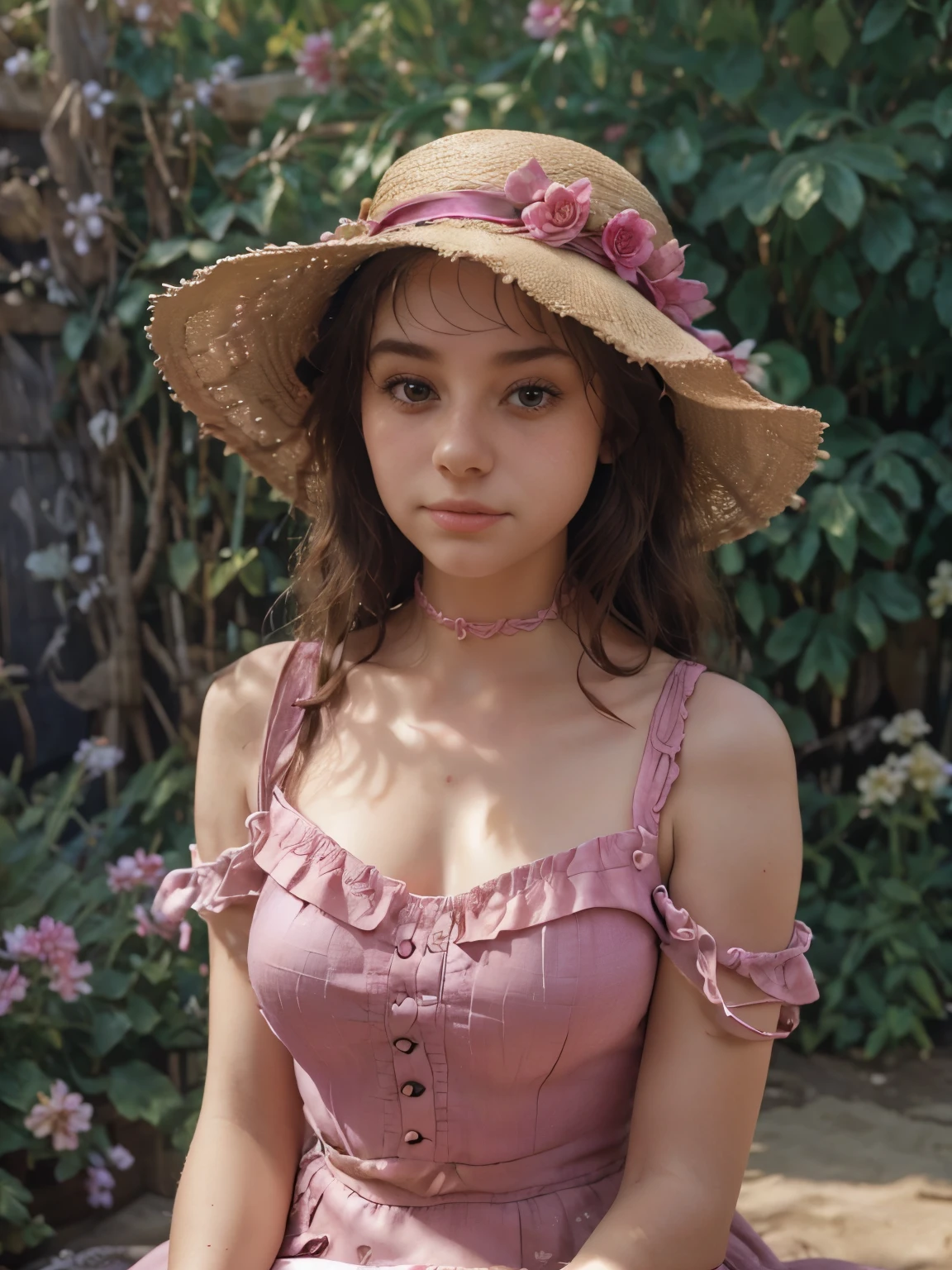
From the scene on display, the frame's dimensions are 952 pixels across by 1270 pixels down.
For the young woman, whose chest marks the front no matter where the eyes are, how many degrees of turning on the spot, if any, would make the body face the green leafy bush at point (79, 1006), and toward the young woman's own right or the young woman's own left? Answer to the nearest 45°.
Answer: approximately 135° to the young woman's own right

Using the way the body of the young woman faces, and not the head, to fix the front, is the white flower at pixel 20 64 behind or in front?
behind

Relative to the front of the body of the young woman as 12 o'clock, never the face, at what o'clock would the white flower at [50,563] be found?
The white flower is roughly at 5 o'clock from the young woman.

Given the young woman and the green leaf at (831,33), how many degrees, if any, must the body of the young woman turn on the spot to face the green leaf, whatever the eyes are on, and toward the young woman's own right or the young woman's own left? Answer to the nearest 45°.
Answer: approximately 180°

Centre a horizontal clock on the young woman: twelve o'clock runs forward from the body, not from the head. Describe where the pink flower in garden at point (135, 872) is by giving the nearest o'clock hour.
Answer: The pink flower in garden is roughly at 5 o'clock from the young woman.

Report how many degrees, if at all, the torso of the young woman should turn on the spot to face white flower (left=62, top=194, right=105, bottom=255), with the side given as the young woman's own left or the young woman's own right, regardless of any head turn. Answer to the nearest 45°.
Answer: approximately 135° to the young woman's own right

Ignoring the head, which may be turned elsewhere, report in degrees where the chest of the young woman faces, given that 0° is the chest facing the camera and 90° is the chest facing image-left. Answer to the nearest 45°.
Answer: approximately 0°

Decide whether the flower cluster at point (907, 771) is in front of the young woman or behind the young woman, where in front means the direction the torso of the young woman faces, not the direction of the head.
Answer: behind

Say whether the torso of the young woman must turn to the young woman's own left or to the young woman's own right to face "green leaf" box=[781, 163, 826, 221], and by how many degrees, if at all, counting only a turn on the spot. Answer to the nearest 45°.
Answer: approximately 180°
